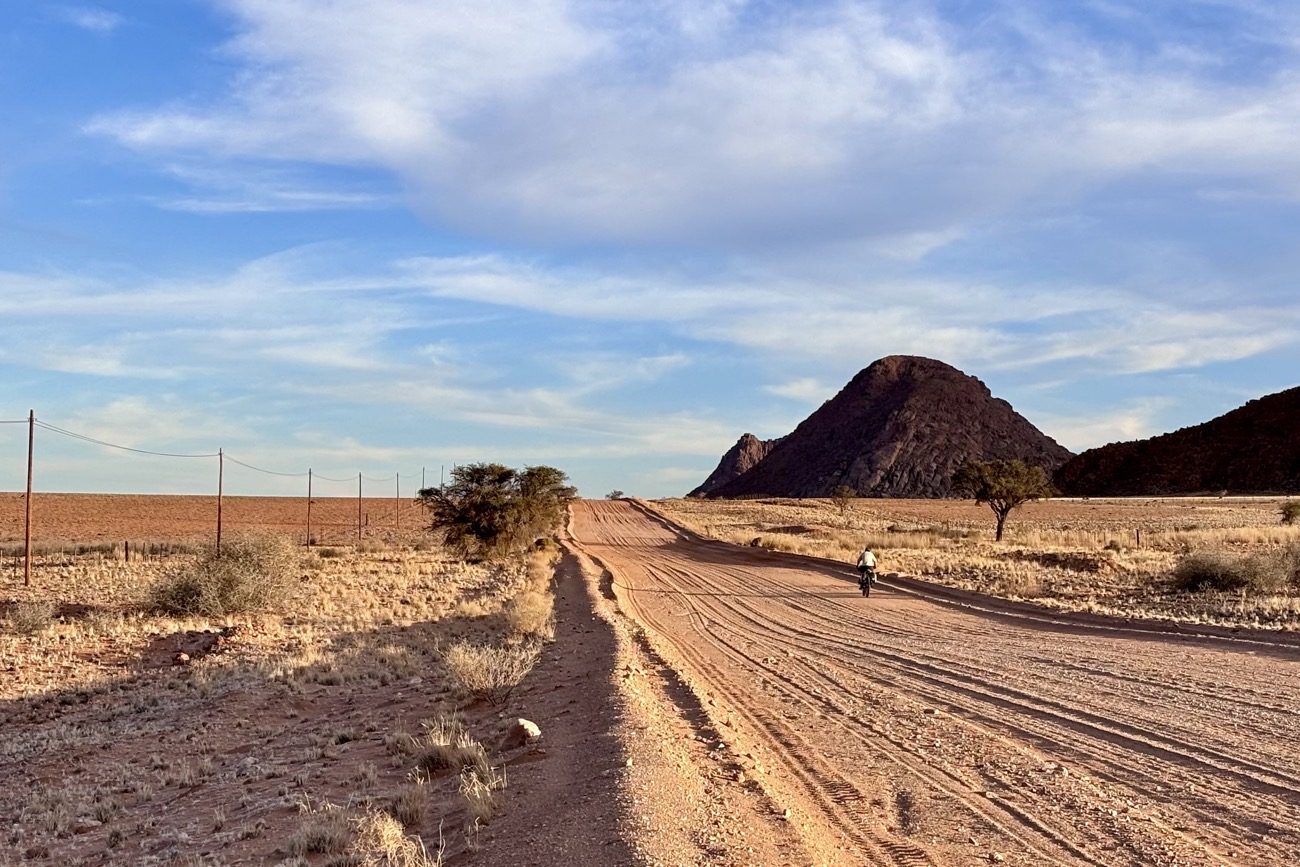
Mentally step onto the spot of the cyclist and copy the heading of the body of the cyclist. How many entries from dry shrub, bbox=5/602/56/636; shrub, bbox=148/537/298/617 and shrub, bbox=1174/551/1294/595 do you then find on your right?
1

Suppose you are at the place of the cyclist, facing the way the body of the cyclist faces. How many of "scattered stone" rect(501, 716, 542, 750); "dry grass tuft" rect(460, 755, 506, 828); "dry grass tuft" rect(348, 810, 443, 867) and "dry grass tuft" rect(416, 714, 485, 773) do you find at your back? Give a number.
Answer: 4

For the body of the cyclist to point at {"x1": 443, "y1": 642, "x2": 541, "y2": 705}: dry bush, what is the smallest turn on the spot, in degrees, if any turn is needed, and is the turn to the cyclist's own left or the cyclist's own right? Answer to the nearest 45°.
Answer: approximately 180°

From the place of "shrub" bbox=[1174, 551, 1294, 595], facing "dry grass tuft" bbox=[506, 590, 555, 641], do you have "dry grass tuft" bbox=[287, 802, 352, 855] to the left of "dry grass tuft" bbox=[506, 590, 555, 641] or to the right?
left

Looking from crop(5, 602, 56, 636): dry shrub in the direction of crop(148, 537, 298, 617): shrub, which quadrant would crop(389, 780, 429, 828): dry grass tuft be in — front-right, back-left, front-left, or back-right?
back-right

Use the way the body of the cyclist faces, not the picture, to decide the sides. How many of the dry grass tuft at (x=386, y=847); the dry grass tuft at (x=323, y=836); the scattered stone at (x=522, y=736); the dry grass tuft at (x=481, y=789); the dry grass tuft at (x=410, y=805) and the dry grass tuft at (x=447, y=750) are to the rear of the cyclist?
6

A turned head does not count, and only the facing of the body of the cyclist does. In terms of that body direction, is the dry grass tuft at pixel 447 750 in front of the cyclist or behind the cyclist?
behind

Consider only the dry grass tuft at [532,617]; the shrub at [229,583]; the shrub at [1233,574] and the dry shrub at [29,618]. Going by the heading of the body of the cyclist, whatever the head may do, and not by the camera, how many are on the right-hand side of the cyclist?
1

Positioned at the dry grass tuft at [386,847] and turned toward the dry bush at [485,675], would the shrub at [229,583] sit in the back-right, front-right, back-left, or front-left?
front-left

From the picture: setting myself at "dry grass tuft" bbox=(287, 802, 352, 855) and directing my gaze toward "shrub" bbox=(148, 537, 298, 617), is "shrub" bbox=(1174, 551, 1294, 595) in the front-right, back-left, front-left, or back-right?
front-right

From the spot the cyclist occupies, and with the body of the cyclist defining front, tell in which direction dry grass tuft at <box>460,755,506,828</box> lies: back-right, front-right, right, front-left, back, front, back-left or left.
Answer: back

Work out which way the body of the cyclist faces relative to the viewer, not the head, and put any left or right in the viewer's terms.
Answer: facing away from the viewer

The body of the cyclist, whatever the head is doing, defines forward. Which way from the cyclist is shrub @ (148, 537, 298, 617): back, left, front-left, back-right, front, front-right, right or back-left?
left

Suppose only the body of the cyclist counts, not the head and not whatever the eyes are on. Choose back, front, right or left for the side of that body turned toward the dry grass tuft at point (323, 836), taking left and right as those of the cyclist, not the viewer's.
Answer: back

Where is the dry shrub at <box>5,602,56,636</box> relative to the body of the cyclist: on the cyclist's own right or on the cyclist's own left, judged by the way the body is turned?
on the cyclist's own left

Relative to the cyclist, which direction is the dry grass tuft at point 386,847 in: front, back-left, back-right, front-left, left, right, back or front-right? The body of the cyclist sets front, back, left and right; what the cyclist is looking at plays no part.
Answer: back
